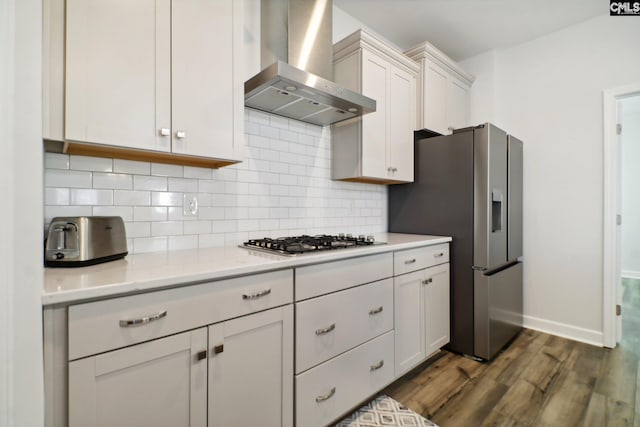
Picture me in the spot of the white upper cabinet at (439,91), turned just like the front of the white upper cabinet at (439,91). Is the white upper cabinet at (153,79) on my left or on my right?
on my right

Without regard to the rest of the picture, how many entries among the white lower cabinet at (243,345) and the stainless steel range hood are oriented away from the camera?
0

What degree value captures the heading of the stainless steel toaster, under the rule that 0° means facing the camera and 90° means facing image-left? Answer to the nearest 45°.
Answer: approximately 45°

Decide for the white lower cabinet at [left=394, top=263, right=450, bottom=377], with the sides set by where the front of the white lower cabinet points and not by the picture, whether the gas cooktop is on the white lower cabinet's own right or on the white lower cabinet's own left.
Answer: on the white lower cabinet's own right

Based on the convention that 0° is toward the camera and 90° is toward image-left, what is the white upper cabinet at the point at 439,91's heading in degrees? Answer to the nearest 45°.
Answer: approximately 315°

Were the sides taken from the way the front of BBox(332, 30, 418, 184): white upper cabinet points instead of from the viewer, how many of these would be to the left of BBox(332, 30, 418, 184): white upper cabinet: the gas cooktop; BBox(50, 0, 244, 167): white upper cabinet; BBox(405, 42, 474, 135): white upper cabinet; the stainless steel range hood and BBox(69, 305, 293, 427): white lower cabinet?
1

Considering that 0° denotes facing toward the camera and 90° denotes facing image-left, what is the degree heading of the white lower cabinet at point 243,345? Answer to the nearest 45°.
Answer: approximately 315°

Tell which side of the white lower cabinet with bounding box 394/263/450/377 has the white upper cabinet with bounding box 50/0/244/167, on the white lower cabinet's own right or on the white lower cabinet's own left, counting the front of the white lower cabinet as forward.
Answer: on the white lower cabinet's own right

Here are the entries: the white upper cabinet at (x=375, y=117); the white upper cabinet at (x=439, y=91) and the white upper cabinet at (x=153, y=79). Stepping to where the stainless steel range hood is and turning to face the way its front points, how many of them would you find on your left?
2

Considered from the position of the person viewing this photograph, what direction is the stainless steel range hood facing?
facing the viewer and to the right of the viewer
